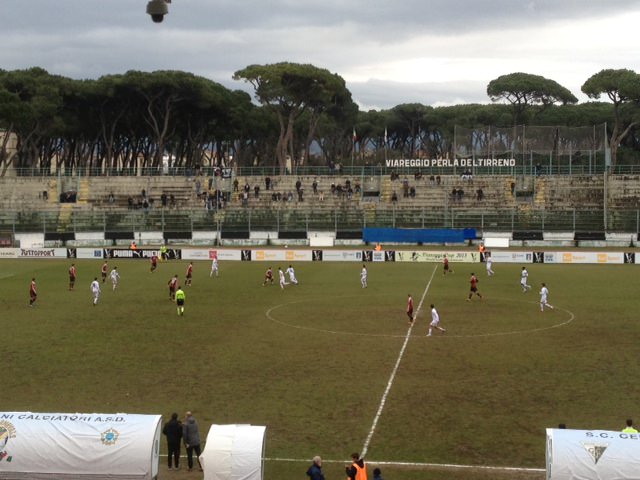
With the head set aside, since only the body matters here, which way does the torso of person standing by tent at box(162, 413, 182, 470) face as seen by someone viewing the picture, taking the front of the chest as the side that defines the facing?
away from the camera

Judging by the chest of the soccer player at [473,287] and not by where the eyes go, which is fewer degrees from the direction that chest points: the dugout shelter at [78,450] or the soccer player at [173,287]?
the soccer player

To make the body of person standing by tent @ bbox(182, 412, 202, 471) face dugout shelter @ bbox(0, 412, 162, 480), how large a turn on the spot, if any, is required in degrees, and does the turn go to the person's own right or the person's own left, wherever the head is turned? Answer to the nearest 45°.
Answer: approximately 135° to the person's own left

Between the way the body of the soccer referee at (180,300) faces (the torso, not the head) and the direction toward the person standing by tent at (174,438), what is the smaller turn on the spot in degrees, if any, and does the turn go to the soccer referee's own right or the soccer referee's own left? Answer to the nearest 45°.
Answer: approximately 180°

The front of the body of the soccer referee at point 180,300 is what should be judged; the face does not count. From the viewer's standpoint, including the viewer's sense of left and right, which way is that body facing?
facing away from the viewer

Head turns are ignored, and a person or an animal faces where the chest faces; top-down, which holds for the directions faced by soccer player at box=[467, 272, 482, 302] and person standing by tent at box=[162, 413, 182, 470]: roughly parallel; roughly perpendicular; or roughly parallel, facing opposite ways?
roughly perpendicular

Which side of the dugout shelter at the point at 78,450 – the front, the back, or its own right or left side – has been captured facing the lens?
back

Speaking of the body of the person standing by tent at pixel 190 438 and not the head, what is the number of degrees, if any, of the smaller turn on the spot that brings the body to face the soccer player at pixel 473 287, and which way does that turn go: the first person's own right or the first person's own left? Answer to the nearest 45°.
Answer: approximately 45° to the first person's own right

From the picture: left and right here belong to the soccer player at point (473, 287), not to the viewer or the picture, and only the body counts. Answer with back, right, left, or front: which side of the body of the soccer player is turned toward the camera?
left

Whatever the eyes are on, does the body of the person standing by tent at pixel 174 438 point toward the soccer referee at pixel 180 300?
yes

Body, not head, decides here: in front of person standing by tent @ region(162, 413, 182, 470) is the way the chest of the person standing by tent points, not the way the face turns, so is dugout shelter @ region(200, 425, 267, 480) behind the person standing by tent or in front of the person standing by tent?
behind

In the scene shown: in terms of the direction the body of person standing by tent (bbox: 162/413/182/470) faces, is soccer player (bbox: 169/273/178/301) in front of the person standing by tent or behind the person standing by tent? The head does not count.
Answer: in front

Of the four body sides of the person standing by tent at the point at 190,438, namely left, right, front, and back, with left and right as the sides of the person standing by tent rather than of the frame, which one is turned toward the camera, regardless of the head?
back
